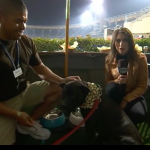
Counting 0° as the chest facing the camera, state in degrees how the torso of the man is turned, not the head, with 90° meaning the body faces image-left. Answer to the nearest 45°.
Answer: approximately 315°

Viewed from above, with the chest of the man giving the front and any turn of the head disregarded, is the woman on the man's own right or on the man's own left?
on the man's own left

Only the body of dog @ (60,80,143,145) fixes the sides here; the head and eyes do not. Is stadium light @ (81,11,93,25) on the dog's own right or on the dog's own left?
on the dog's own right
